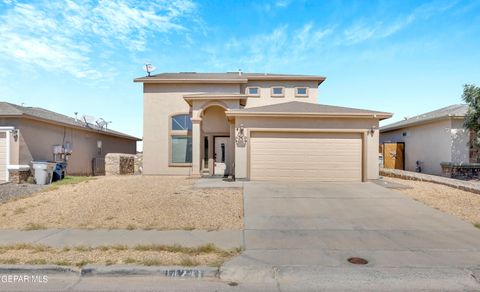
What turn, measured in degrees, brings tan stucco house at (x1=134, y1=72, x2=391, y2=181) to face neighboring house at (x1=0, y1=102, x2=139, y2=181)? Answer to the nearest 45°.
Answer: approximately 90° to its right

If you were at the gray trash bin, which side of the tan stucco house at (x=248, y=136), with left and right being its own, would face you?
right

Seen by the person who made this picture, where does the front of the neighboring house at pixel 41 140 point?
facing the viewer and to the left of the viewer

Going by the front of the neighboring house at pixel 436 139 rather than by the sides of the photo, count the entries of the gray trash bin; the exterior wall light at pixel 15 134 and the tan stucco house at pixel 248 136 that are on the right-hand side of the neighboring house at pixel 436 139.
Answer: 3

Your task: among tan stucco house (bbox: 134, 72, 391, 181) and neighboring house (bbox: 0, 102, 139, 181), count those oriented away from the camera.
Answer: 0

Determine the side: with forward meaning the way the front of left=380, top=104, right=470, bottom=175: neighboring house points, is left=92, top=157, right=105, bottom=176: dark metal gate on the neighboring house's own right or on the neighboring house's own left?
on the neighboring house's own right

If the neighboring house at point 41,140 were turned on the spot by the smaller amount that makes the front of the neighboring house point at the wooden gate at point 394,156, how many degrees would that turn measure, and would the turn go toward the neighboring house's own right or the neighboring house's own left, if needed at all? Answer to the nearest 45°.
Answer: approximately 135° to the neighboring house's own left

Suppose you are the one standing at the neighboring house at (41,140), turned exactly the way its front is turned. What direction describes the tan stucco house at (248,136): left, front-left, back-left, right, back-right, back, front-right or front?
left

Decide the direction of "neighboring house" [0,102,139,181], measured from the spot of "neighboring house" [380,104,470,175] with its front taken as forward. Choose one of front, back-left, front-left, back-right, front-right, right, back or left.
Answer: right

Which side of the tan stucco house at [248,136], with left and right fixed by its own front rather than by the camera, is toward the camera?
front
